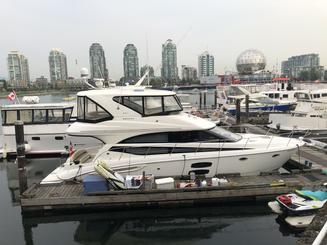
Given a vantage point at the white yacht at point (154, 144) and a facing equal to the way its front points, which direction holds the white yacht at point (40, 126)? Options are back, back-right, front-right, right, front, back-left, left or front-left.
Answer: back-left

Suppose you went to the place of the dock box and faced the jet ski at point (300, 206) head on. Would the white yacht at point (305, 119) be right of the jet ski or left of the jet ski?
left

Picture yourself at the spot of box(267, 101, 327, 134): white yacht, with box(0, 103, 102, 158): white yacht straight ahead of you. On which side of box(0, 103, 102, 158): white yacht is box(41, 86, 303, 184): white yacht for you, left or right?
left

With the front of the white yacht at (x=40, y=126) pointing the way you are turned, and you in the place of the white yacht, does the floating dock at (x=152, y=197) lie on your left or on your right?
on your right

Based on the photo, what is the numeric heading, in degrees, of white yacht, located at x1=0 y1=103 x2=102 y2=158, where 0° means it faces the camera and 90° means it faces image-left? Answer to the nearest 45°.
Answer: approximately 270°

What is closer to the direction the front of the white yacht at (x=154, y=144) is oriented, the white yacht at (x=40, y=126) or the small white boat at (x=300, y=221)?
the small white boat
